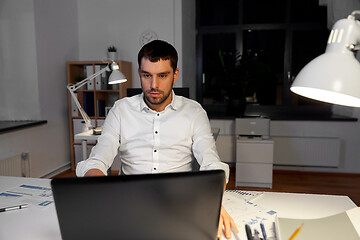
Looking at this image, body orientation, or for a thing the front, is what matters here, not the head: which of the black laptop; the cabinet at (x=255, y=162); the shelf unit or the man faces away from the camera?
the black laptop

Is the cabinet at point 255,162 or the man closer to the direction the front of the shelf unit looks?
the man

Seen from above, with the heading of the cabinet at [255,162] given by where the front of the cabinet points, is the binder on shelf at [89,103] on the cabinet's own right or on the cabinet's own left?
on the cabinet's own right

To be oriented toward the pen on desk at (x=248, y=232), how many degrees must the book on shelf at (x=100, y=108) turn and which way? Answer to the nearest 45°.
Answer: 0° — it already faces it

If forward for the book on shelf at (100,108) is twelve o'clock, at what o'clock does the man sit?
The man is roughly at 12 o'clock from the book on shelf.

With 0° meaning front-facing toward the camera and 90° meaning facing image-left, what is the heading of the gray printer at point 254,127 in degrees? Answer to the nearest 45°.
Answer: approximately 0°

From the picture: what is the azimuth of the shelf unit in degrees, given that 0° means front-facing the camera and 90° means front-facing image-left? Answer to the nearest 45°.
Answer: approximately 0°

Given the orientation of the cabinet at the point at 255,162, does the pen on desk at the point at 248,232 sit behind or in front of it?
in front

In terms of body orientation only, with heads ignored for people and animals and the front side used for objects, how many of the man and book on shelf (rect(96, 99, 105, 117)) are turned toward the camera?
2

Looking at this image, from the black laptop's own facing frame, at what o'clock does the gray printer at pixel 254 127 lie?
The gray printer is roughly at 1 o'clock from the black laptop.
